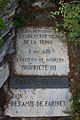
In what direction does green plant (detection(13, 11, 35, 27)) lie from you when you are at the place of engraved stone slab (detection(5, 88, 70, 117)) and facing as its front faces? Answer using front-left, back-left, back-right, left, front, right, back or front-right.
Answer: back

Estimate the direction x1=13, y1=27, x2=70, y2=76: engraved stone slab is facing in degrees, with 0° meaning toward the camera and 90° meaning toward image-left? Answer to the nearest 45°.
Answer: approximately 0°

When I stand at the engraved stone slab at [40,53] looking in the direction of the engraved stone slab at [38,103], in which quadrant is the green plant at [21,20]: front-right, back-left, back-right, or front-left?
back-right

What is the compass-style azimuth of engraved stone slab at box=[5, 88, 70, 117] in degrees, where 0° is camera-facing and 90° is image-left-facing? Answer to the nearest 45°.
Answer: approximately 0°

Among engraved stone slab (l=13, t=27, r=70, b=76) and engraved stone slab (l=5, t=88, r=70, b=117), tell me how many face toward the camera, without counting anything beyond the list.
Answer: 2
